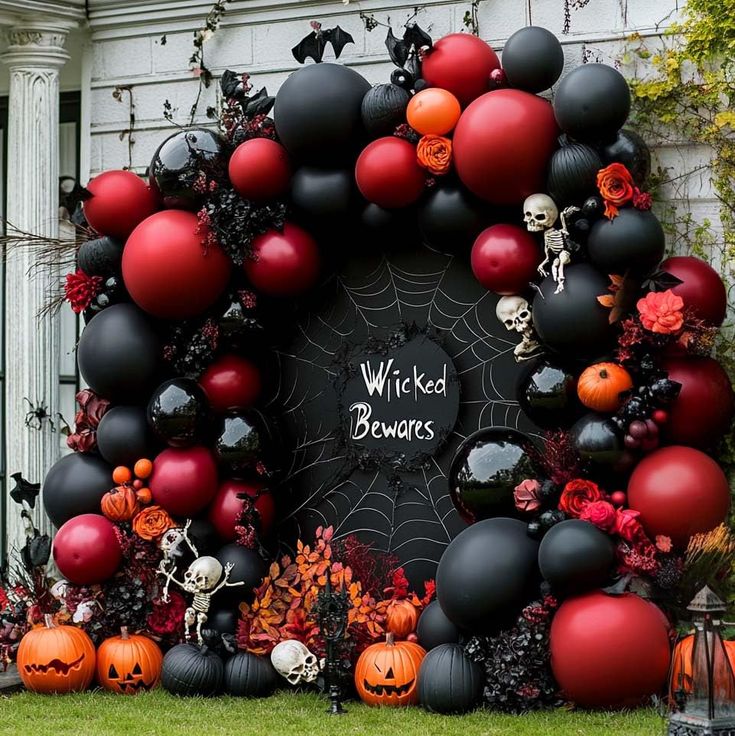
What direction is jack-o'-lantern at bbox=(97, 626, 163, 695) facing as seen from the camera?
toward the camera

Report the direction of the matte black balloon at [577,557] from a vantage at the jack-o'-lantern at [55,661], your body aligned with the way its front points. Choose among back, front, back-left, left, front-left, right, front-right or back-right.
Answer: front-left

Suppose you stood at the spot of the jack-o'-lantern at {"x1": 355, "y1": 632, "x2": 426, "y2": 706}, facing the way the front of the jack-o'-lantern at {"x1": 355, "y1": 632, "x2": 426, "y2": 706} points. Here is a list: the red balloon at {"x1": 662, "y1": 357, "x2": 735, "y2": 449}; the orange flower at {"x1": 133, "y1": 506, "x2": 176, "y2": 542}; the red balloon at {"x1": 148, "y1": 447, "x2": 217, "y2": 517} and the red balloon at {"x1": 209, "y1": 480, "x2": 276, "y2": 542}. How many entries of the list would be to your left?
1

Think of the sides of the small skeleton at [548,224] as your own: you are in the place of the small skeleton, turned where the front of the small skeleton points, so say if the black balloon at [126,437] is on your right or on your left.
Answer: on your right

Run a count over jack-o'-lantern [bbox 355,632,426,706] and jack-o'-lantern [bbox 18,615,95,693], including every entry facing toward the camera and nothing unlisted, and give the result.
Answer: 2

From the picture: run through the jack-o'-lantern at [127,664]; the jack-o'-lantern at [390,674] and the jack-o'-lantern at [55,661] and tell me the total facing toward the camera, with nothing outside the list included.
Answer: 3

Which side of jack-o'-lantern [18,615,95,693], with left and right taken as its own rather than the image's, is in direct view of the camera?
front

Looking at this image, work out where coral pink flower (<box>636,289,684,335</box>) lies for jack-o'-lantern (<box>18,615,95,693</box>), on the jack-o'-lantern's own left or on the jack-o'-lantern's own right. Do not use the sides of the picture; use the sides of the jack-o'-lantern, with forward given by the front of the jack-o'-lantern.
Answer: on the jack-o'-lantern's own left

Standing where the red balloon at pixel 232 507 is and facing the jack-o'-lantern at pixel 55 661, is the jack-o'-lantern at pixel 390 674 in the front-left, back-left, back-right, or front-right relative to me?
back-left

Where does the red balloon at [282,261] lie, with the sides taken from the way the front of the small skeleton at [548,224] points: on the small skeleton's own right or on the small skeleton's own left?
on the small skeleton's own right
